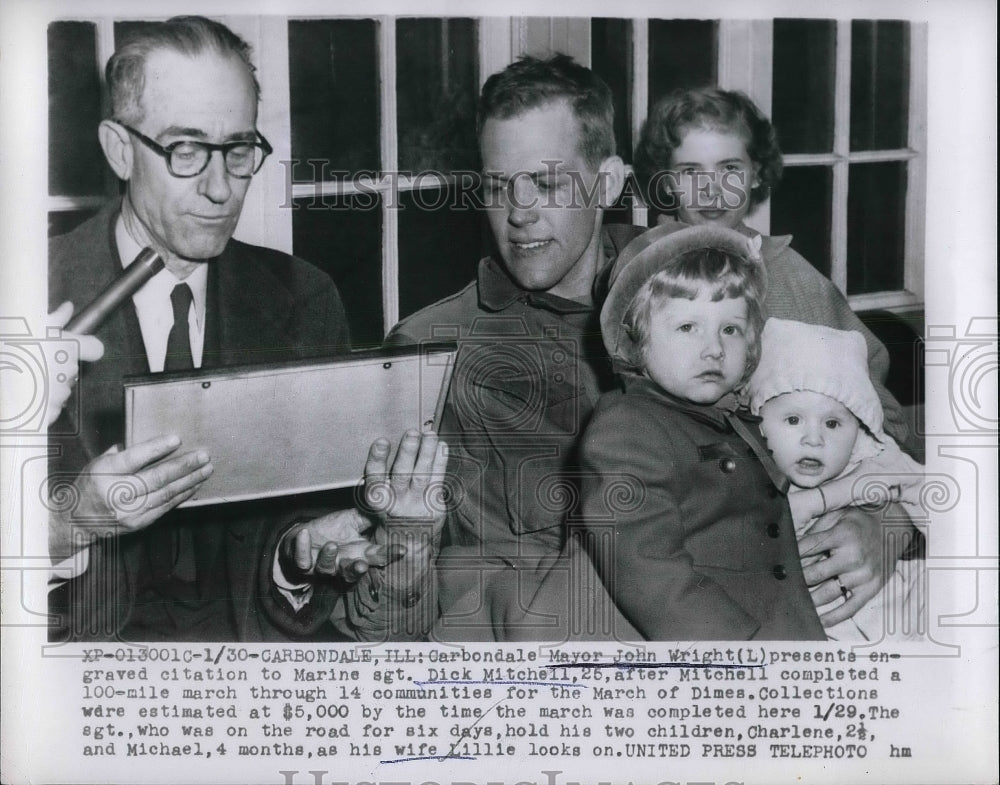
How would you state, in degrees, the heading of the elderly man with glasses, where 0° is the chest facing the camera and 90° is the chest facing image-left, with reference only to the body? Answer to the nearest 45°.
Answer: approximately 315°

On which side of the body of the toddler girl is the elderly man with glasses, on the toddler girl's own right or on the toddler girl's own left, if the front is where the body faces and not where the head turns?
on the toddler girl's own right

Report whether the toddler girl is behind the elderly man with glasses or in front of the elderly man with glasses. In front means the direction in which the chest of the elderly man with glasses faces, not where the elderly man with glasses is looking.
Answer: in front

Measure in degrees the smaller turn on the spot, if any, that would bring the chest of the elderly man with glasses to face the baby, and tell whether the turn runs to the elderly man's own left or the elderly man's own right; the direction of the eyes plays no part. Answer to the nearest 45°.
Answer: approximately 45° to the elderly man's own left

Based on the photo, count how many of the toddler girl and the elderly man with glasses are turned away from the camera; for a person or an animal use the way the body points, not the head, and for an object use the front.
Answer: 0

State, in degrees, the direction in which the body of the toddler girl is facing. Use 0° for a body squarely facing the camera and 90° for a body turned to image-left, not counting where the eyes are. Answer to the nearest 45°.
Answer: approximately 315°
